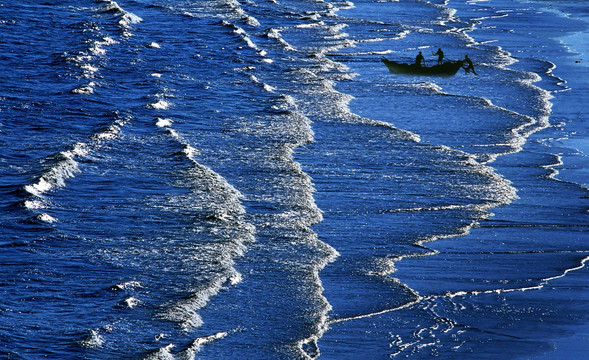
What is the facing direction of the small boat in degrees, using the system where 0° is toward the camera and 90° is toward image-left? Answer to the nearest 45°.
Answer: approximately 90°
